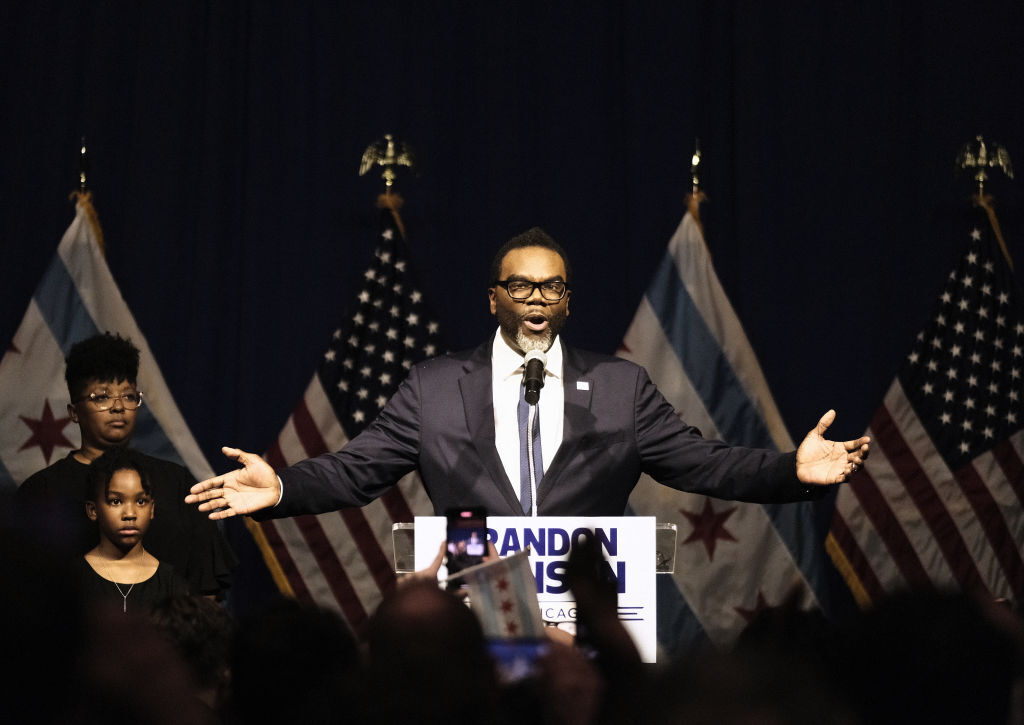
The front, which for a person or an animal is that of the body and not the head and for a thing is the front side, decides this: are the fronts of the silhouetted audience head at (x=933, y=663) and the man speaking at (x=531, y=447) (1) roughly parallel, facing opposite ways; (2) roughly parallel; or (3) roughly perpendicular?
roughly parallel, facing opposite ways

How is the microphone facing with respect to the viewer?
away from the camera

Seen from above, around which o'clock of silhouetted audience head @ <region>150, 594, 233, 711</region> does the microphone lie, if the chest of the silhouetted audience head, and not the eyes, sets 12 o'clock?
The microphone is roughly at 2 o'clock from the silhouetted audience head.

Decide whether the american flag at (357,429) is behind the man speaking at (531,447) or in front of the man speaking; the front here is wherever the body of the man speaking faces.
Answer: behind

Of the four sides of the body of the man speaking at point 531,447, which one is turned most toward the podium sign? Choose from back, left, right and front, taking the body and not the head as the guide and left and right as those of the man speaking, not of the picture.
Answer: front

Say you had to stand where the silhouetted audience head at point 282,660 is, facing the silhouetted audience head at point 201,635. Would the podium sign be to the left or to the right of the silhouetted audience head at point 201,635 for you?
right

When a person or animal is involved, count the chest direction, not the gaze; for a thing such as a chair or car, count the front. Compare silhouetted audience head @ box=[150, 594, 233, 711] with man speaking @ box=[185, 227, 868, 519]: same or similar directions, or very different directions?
very different directions

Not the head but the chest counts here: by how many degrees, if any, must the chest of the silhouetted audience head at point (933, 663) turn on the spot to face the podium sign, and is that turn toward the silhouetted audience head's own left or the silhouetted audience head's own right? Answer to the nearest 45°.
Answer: approximately 45° to the silhouetted audience head's own left

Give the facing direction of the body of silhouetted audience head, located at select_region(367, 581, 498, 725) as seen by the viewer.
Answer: away from the camera

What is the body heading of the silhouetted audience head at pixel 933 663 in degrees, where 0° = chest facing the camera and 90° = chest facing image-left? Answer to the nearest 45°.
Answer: approximately 180°

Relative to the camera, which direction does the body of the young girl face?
toward the camera

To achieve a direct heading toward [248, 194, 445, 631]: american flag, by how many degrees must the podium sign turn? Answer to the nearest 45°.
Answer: approximately 180°

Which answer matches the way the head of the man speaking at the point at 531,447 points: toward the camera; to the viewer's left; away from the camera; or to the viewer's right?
toward the camera

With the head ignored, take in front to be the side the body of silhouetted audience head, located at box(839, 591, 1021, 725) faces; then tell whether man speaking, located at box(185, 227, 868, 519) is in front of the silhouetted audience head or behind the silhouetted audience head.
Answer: in front

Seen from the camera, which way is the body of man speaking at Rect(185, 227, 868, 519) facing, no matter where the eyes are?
toward the camera

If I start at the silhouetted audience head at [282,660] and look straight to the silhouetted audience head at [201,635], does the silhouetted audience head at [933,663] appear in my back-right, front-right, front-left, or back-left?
back-right

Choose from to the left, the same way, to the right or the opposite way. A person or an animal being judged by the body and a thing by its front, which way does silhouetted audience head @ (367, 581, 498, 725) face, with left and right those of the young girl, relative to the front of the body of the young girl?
the opposite way

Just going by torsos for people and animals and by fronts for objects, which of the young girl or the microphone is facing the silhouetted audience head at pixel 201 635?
the young girl

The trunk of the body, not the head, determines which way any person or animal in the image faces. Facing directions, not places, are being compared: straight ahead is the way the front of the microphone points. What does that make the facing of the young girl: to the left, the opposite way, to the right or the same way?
the opposite way

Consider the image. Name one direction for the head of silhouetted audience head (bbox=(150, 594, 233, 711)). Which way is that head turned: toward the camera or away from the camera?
away from the camera
